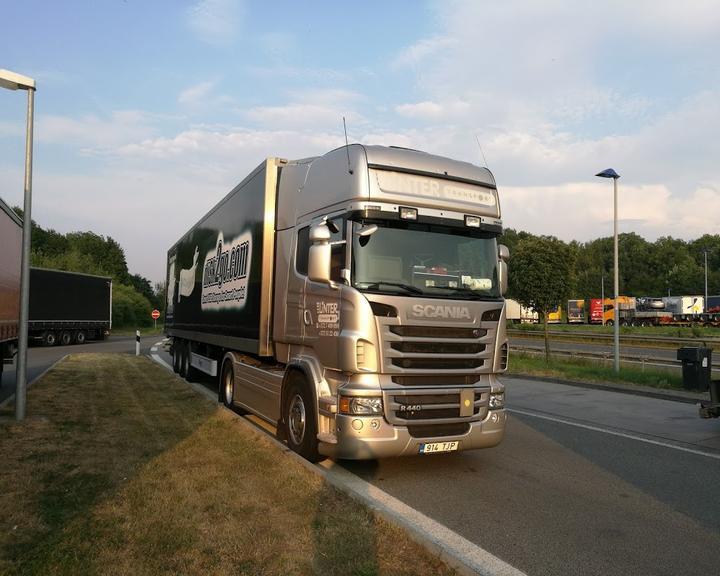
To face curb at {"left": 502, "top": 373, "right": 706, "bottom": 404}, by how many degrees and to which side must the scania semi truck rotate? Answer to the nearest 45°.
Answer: approximately 90° to its left

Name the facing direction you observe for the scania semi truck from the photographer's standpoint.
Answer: facing the viewer and to the right of the viewer

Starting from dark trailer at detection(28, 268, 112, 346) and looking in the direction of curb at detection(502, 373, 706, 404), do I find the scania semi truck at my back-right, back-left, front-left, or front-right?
front-right

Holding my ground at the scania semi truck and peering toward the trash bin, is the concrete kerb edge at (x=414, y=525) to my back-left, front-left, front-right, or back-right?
back-right

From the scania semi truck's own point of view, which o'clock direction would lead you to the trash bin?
The trash bin is roughly at 9 o'clock from the scania semi truck.

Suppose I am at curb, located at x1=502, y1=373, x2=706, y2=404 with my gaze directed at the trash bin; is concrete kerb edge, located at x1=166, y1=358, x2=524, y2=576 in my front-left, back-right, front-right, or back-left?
back-right

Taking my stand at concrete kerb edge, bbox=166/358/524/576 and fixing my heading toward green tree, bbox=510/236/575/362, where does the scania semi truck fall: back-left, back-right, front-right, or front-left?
front-left
